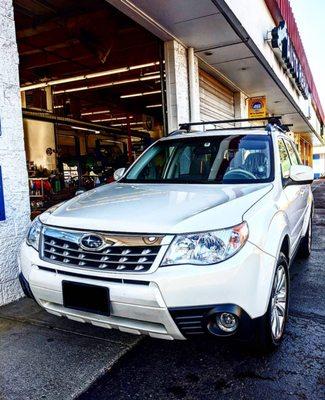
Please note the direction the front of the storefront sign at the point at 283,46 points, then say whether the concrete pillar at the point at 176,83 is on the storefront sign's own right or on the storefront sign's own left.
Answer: on the storefront sign's own right

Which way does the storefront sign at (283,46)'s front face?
to the viewer's right

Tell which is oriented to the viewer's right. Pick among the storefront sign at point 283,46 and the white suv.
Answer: the storefront sign

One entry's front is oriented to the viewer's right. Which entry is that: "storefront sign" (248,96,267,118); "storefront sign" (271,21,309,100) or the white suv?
"storefront sign" (271,21,309,100)

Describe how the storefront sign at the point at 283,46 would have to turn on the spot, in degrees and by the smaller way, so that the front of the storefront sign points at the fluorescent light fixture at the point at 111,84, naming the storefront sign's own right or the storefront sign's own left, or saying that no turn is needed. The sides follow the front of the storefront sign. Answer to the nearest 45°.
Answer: approximately 180°

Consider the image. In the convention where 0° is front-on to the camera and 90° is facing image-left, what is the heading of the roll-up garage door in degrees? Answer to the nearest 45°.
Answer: approximately 315°

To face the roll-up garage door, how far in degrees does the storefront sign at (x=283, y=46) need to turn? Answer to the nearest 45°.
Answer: approximately 135° to its right

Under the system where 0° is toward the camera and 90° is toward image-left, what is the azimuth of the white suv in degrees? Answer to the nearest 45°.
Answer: approximately 45°

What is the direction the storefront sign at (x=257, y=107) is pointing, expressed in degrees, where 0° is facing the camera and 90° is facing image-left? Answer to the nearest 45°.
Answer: approximately 0°

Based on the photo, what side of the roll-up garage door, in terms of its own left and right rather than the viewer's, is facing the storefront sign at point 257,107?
left

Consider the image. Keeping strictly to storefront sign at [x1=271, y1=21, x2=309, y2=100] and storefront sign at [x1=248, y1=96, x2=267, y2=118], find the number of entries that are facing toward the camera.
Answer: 1
